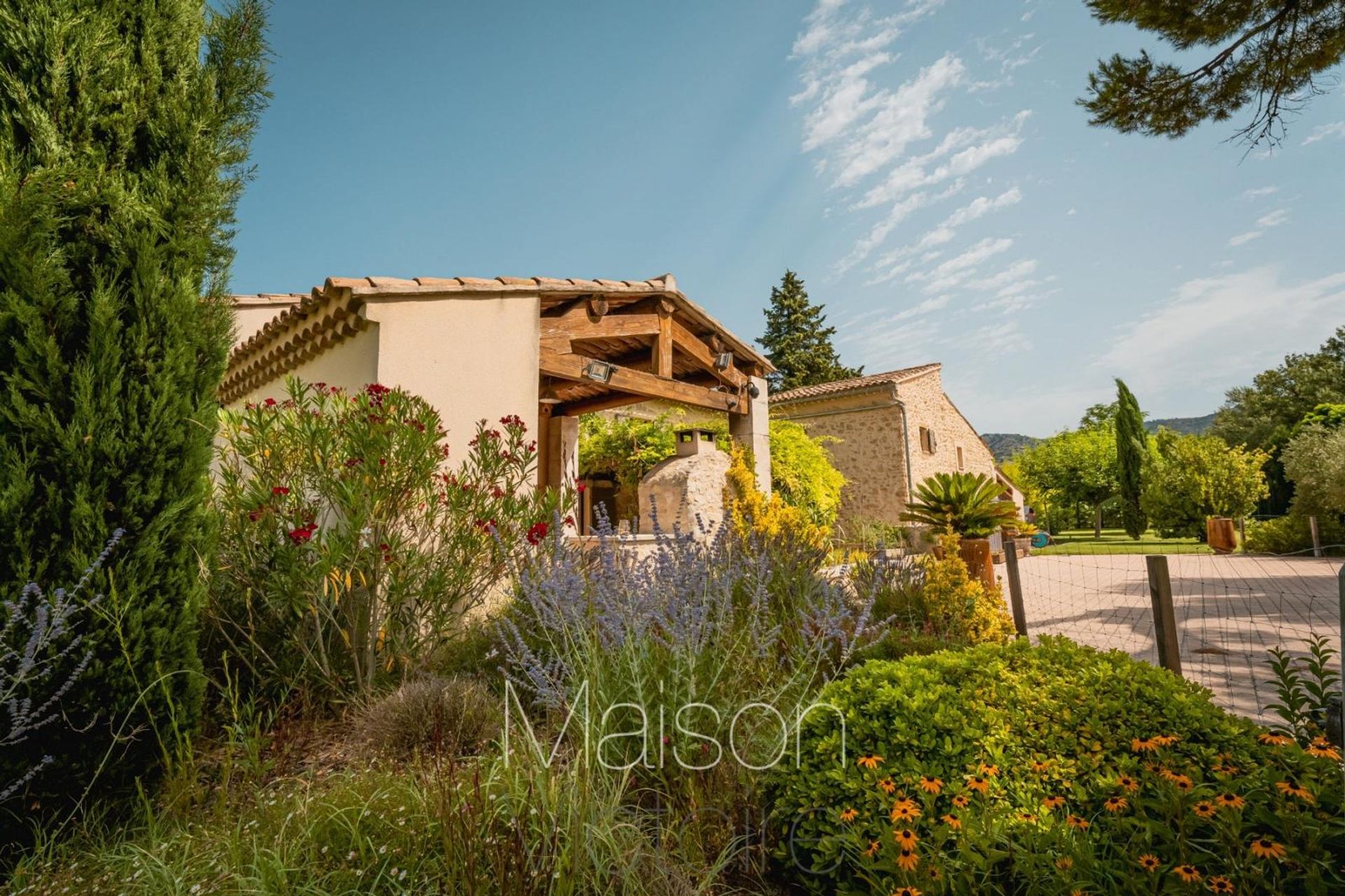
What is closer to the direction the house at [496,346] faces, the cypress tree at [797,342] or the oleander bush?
the oleander bush

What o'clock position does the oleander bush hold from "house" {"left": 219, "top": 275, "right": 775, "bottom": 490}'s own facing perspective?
The oleander bush is roughly at 2 o'clock from the house.

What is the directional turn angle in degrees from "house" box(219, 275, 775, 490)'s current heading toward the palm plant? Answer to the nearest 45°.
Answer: approximately 45° to its left

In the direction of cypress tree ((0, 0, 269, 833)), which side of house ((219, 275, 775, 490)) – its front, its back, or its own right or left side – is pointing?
right

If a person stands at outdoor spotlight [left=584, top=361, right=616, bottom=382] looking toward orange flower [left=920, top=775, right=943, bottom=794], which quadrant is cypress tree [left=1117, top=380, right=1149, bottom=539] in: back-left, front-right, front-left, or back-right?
back-left

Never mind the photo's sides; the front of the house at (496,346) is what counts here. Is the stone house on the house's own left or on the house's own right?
on the house's own left

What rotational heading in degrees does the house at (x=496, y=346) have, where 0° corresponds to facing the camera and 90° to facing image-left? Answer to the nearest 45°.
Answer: approximately 315°

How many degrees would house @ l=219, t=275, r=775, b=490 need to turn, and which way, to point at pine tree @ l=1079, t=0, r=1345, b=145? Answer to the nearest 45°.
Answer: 0° — it already faces it
